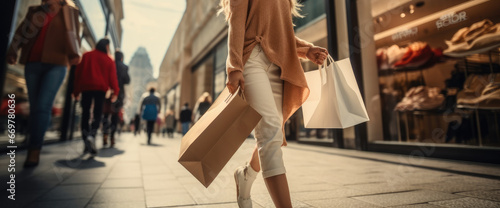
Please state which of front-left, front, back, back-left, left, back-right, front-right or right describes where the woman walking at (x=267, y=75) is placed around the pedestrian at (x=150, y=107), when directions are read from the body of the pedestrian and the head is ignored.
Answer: back

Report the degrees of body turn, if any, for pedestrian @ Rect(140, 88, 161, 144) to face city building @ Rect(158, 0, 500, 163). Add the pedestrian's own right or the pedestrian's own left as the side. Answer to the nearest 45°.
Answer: approximately 135° to the pedestrian's own right

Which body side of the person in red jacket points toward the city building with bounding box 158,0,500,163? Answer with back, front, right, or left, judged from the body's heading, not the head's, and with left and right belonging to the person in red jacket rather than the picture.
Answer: right

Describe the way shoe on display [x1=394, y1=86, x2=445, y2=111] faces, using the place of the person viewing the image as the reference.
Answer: facing to the left of the viewer

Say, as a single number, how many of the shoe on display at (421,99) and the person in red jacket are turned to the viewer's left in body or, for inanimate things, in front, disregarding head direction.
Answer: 1

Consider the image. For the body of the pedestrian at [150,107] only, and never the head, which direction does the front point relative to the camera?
away from the camera

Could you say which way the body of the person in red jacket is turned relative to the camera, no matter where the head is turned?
away from the camera

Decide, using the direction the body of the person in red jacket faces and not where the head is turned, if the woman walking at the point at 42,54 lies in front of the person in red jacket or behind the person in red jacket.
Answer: behind

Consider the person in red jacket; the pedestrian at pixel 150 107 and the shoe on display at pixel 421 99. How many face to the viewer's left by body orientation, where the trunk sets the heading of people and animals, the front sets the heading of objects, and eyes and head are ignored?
1
